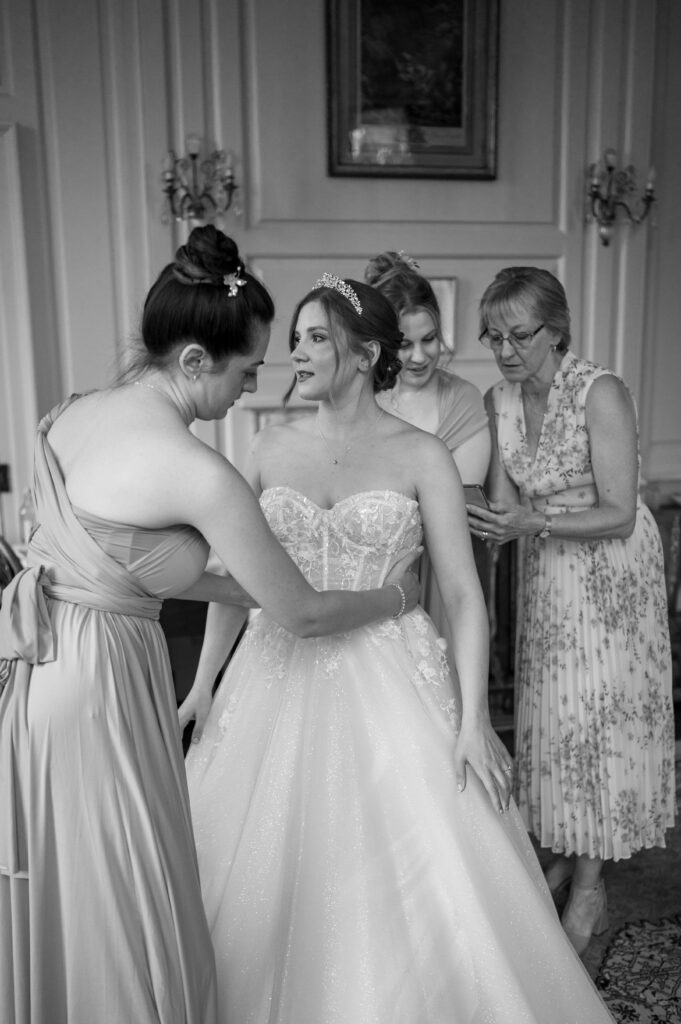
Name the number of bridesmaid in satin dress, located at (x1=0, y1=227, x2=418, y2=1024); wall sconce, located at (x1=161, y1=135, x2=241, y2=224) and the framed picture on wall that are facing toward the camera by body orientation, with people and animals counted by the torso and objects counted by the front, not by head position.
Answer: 2

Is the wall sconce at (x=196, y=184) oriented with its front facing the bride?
yes

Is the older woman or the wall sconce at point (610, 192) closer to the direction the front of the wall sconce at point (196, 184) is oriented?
the older woman

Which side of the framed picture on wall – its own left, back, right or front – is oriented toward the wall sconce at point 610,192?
left

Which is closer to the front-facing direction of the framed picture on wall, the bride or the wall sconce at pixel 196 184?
the bride

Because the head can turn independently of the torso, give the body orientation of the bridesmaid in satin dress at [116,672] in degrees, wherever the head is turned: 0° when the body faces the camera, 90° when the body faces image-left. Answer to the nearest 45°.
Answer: approximately 225°
